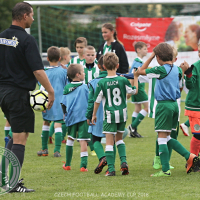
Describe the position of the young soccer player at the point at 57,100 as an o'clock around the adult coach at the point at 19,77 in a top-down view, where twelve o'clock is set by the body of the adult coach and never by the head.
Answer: The young soccer player is roughly at 11 o'clock from the adult coach.

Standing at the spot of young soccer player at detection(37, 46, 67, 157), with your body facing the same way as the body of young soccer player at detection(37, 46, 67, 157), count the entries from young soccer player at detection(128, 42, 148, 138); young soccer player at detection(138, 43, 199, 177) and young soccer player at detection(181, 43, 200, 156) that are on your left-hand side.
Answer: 0

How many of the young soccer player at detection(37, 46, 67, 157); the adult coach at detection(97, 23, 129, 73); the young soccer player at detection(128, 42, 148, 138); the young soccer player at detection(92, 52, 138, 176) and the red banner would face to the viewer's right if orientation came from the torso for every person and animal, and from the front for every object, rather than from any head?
1

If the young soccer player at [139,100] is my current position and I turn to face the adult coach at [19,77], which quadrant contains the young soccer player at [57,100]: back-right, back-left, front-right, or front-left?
front-right

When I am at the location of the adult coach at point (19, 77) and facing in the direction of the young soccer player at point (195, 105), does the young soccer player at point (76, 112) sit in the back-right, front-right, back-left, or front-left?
front-left

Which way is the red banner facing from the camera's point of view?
toward the camera

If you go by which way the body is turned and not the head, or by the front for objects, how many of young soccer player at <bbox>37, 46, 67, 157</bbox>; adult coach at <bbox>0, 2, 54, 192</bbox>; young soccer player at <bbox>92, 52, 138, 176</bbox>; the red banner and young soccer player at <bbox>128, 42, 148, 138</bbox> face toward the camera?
1

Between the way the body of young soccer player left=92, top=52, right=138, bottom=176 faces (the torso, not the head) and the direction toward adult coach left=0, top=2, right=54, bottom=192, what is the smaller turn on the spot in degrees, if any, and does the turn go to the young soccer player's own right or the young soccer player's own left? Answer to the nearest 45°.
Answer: approximately 135° to the young soccer player's own left

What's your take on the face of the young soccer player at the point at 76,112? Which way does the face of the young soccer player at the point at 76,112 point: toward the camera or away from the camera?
away from the camera

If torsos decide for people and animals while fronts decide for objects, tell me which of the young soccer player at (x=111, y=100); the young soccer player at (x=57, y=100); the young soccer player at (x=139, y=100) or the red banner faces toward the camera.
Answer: the red banner

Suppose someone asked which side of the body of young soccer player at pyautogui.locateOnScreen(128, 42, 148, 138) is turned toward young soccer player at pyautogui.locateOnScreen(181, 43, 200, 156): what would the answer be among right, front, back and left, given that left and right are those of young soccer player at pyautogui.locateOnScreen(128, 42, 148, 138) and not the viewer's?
right

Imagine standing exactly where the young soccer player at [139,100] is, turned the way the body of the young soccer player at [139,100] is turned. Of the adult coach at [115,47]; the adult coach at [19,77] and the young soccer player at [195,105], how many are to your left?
0

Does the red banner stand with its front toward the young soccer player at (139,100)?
yes

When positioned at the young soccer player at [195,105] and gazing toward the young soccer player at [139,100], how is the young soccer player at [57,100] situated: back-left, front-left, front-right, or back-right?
front-left

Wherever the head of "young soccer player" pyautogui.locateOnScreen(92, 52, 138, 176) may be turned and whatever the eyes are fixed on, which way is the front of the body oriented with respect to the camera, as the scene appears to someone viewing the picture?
away from the camera

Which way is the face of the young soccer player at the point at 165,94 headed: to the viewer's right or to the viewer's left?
to the viewer's left
